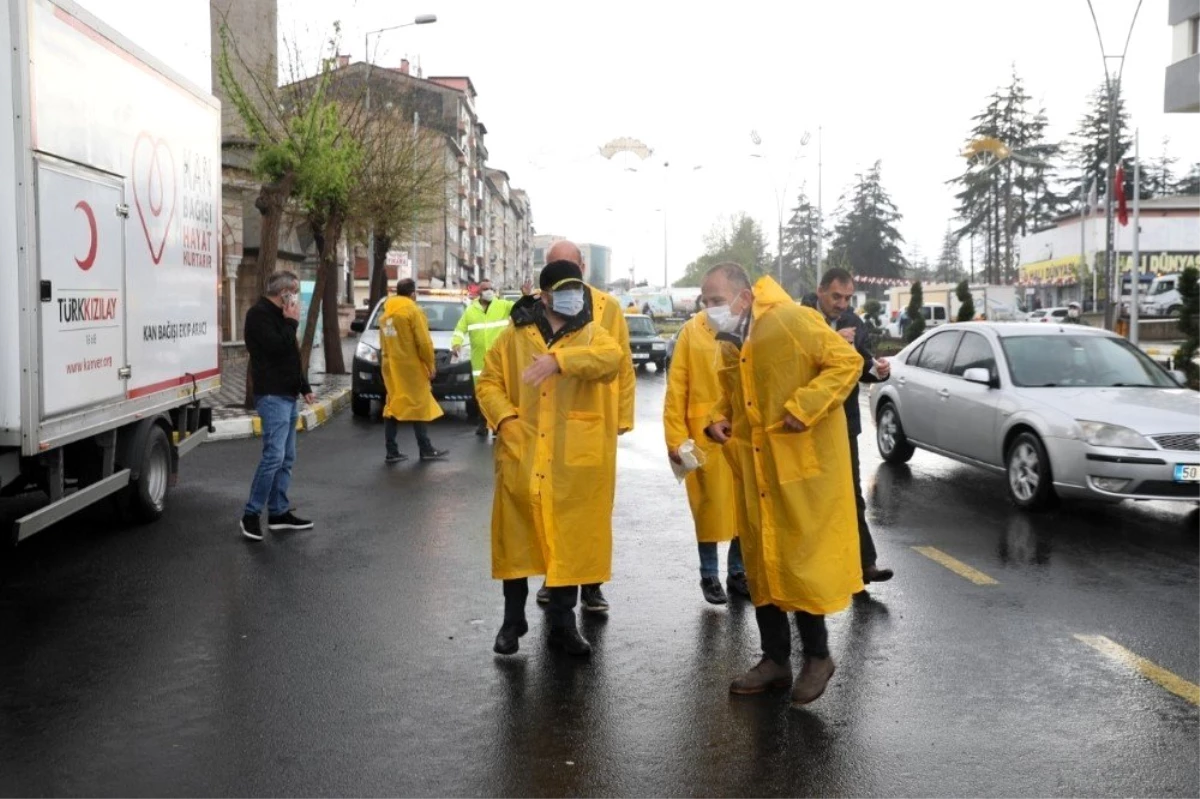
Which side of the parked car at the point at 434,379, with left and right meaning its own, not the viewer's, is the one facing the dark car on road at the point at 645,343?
back

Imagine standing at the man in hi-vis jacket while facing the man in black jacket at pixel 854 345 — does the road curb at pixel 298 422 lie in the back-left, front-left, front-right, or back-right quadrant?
back-right

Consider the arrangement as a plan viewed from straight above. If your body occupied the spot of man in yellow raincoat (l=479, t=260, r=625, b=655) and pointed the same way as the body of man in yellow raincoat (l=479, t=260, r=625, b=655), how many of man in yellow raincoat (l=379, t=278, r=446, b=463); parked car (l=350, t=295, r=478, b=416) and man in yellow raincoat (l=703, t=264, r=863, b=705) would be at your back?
2

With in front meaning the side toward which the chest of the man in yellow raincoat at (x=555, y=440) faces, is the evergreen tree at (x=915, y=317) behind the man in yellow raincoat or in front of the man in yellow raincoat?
behind

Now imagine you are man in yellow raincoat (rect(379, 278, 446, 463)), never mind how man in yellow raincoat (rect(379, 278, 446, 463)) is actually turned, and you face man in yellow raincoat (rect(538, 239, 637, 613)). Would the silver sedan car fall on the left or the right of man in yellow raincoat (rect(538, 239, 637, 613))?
left

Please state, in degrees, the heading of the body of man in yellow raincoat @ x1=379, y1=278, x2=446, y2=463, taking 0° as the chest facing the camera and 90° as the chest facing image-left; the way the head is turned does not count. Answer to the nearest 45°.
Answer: approximately 225°
